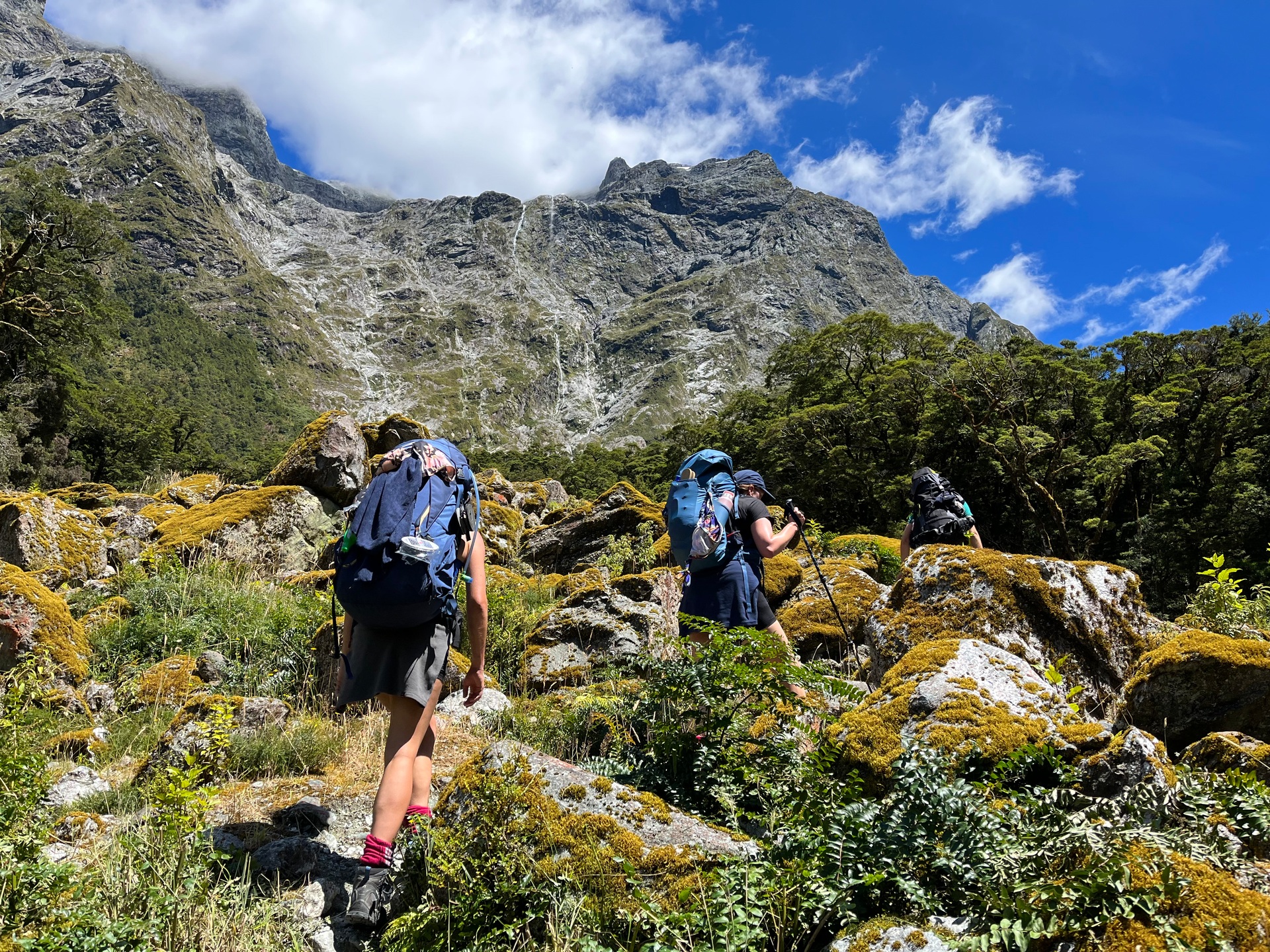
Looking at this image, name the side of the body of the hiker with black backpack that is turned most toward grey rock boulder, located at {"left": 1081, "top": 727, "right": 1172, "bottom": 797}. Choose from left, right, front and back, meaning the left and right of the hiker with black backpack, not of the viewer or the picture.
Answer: back

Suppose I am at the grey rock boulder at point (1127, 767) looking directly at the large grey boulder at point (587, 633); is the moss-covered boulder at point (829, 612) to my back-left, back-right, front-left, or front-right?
front-right

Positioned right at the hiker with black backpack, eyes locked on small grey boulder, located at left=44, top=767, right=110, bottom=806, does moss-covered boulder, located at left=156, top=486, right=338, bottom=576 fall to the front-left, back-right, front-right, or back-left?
front-right

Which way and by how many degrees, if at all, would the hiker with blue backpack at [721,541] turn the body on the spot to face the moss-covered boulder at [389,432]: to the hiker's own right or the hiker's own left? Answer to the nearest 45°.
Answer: approximately 90° to the hiker's own left

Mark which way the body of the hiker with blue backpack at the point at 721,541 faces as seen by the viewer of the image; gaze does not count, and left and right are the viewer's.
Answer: facing away from the viewer and to the right of the viewer

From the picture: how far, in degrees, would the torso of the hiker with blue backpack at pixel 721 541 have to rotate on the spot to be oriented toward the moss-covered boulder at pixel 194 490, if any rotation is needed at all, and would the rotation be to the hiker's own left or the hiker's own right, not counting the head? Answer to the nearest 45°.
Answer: approximately 90° to the hiker's own left

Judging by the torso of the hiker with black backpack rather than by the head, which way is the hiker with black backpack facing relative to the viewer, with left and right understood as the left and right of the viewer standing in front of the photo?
facing away from the viewer

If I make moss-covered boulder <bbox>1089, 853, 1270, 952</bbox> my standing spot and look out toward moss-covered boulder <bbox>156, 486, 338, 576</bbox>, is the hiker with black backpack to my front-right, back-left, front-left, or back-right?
front-right

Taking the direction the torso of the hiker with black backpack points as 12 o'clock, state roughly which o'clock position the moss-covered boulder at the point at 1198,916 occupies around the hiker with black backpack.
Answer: The moss-covered boulder is roughly at 6 o'clock from the hiker with black backpack.

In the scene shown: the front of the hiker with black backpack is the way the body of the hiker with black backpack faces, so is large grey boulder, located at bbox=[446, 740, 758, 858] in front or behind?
behind
